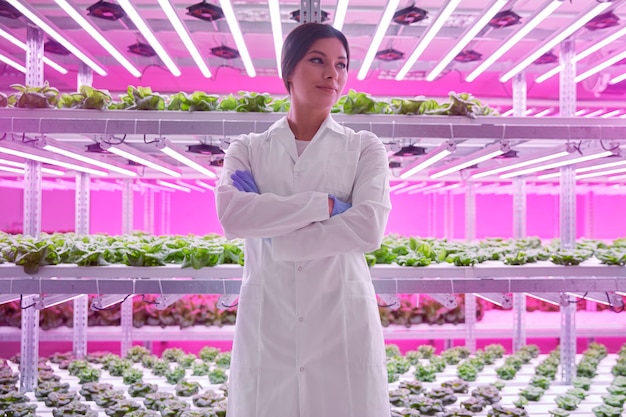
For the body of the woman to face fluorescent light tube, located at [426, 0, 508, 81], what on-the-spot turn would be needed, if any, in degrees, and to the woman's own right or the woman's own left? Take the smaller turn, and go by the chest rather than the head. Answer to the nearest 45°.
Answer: approximately 135° to the woman's own left

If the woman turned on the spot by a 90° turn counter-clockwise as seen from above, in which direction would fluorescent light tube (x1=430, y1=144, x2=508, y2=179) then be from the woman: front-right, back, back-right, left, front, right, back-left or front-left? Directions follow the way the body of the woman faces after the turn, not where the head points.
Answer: front-left

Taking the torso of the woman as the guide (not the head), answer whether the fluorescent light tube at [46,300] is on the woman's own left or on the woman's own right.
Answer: on the woman's own right

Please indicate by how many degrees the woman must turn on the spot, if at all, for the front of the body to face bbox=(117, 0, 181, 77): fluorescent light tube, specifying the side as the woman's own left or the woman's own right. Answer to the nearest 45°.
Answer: approximately 135° to the woman's own right

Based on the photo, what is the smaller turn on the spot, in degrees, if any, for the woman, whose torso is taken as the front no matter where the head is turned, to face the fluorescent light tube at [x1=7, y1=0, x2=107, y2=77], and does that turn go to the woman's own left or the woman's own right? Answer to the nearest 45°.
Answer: approximately 135° to the woman's own right

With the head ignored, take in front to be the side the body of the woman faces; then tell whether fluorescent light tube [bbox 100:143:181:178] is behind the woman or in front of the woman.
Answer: behind

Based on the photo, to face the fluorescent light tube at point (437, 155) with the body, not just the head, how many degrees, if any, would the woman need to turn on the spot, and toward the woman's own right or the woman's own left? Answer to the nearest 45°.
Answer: approximately 135° to the woman's own left

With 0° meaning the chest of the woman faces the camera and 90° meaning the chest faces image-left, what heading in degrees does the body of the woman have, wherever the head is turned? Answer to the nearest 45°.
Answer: approximately 0°
